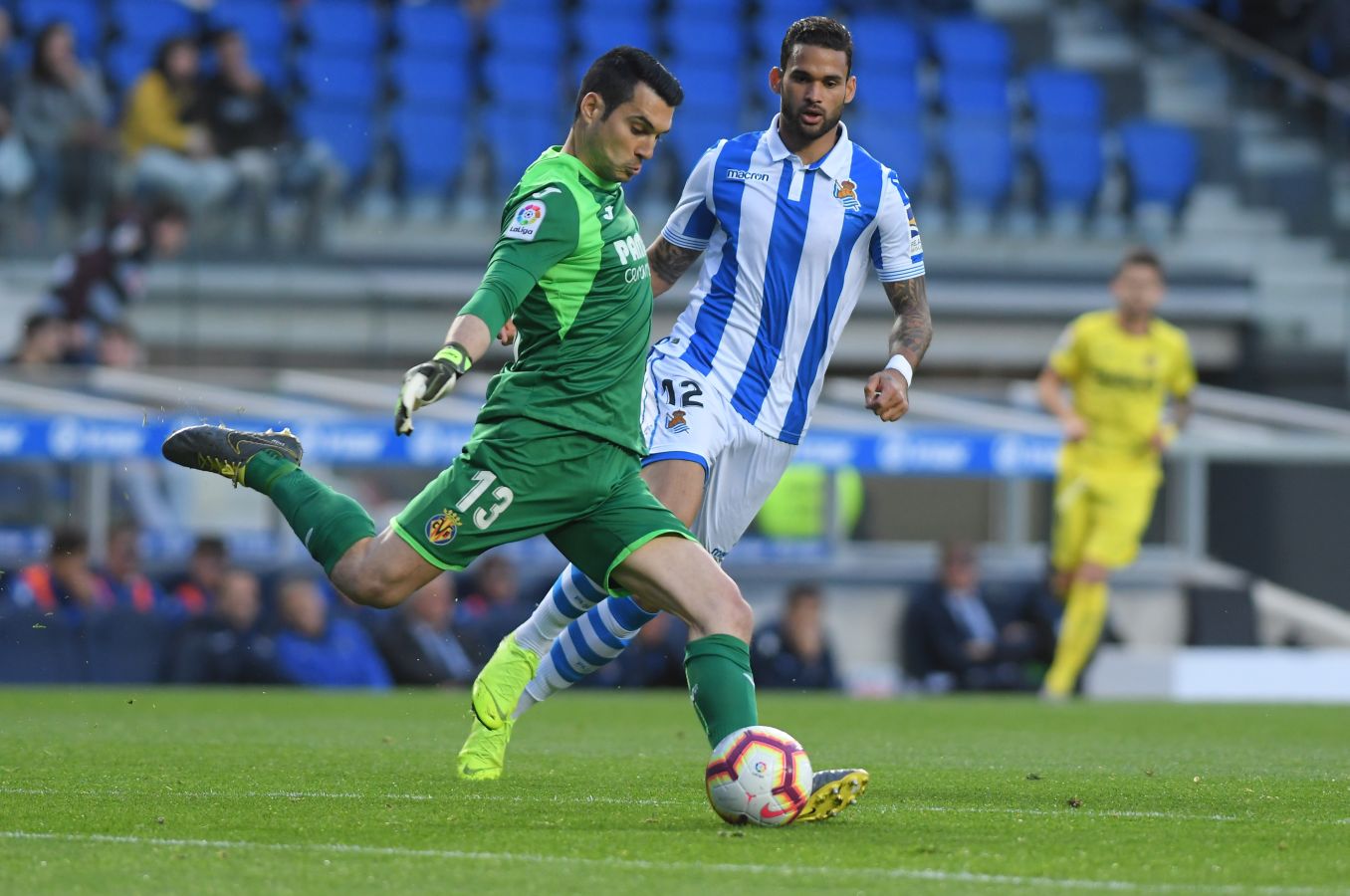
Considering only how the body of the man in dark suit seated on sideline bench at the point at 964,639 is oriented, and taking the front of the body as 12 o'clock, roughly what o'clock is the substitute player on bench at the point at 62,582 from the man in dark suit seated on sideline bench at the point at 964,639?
the substitute player on bench at the point at 62,582 is roughly at 4 o'clock from the man in dark suit seated on sideline bench at the point at 964,639.

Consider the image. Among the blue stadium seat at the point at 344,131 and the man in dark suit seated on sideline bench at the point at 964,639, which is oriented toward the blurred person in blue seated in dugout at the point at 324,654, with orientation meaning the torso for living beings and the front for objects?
the blue stadium seat

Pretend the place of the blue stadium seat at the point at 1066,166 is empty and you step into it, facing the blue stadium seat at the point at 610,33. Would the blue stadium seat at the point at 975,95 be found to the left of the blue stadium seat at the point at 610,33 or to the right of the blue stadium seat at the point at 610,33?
right

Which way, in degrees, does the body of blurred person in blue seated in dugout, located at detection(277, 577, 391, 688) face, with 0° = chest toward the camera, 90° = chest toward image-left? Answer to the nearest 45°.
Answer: approximately 0°

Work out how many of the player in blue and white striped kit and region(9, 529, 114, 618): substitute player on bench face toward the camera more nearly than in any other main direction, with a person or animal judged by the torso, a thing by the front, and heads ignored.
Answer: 2

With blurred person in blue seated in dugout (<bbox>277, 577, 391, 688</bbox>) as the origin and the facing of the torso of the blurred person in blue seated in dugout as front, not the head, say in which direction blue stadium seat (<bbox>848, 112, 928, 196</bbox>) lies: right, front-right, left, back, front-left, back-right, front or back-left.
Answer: back-left

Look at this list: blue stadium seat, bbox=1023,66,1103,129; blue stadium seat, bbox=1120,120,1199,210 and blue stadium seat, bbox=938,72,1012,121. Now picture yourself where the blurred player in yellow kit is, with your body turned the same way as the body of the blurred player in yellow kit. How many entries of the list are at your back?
3

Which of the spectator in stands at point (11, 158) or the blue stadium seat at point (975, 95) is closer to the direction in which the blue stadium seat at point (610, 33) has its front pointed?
the spectator in stands
